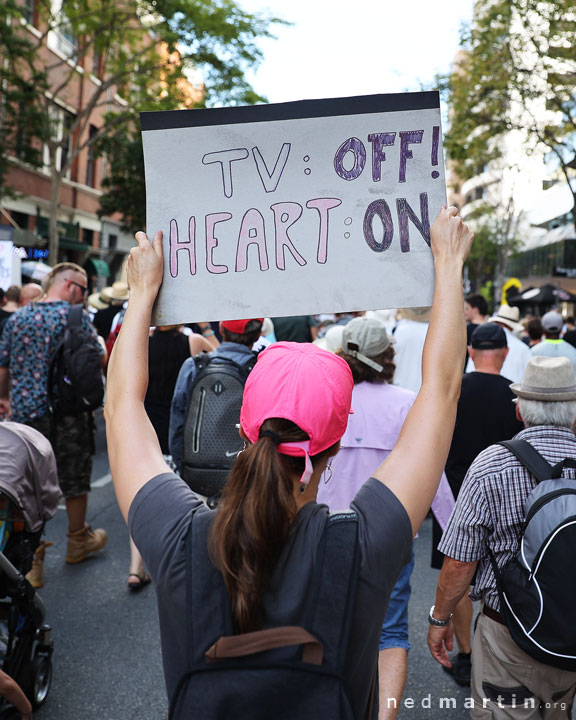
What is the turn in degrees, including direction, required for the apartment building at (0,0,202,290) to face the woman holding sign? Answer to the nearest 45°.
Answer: approximately 45° to its right

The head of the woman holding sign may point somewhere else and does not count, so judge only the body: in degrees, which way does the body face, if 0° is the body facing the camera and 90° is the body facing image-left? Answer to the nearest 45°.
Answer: approximately 180°

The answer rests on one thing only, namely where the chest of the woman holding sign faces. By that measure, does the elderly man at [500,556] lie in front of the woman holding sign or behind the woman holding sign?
in front

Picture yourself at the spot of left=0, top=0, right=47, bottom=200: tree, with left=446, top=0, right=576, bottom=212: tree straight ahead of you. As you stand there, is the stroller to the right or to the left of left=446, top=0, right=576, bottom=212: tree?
right

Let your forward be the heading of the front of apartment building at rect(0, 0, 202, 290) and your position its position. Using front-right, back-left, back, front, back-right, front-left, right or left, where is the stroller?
front-right

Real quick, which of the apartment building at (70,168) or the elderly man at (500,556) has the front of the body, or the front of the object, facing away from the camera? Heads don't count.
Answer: the elderly man

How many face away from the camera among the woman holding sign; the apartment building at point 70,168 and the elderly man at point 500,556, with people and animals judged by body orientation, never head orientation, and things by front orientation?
2

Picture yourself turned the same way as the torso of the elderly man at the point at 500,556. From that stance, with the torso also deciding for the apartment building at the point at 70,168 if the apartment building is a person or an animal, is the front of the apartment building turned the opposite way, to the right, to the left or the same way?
to the right

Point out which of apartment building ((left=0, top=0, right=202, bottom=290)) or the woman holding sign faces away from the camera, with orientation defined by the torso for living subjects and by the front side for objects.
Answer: the woman holding sign

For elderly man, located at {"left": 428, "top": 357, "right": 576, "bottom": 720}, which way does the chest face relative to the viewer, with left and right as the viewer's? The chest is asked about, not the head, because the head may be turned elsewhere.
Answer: facing away from the viewer

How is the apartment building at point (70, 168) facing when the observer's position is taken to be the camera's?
facing the viewer and to the right of the viewer

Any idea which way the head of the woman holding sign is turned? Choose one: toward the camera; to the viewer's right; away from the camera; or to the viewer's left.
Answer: away from the camera

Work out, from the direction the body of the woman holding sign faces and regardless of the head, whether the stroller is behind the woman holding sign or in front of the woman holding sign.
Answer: in front

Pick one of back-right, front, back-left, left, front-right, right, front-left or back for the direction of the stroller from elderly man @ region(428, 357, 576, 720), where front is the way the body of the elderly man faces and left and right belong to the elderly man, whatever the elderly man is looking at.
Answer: left
